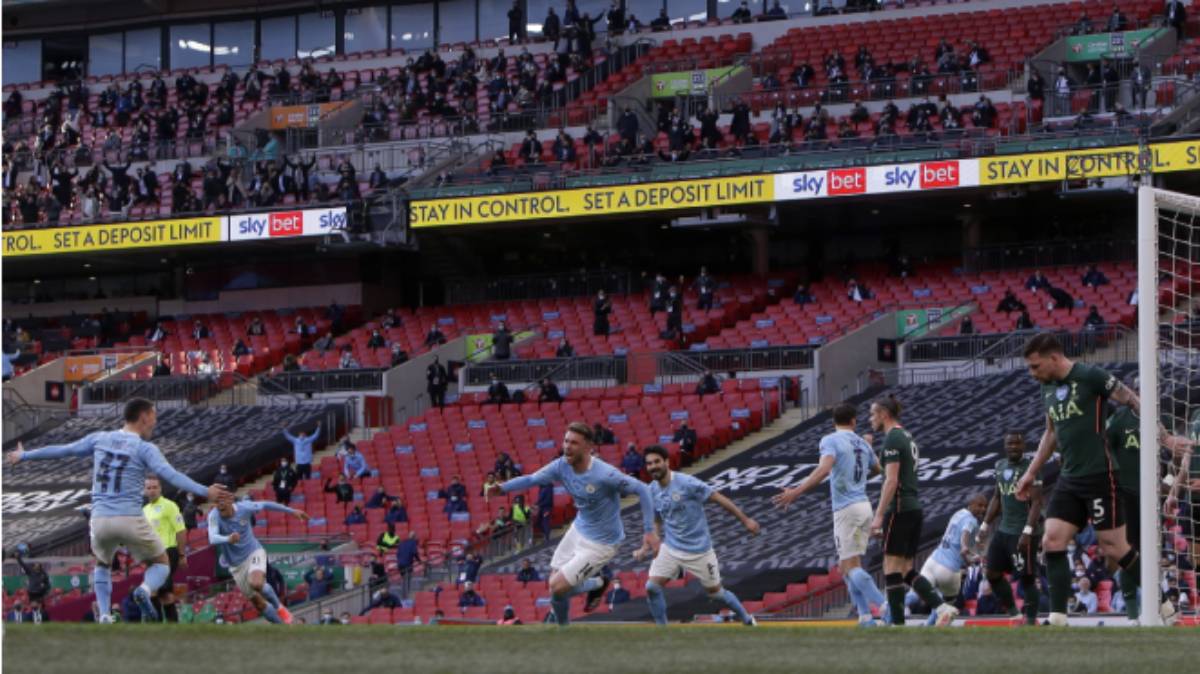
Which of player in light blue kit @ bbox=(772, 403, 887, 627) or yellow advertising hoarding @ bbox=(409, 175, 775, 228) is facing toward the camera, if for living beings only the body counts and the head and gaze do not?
the yellow advertising hoarding

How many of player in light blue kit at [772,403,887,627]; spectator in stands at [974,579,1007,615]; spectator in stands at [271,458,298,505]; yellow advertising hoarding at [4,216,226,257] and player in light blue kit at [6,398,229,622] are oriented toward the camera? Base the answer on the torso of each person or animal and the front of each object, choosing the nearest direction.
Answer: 3

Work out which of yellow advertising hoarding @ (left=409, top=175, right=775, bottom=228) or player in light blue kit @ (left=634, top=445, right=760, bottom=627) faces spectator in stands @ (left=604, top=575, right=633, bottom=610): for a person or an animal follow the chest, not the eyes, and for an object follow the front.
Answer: the yellow advertising hoarding

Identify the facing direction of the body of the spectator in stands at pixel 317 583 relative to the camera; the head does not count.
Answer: toward the camera

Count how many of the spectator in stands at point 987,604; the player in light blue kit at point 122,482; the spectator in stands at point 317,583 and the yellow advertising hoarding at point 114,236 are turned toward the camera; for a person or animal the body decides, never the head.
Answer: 3

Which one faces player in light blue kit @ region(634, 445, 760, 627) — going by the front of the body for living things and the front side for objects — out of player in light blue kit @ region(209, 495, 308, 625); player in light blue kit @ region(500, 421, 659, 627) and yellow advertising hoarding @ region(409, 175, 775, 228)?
the yellow advertising hoarding

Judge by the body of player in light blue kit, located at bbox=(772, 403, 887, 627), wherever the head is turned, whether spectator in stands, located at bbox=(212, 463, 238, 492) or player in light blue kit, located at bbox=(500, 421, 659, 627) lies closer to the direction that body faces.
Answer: the spectator in stands

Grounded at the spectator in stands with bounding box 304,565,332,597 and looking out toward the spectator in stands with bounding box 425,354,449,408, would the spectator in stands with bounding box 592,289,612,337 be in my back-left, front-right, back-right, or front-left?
front-right

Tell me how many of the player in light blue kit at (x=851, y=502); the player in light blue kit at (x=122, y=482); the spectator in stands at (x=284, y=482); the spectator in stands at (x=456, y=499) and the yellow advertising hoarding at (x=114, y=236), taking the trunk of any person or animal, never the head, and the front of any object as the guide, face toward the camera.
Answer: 3

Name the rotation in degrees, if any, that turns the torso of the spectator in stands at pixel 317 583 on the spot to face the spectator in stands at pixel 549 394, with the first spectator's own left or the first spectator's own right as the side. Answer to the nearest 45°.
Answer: approximately 135° to the first spectator's own left

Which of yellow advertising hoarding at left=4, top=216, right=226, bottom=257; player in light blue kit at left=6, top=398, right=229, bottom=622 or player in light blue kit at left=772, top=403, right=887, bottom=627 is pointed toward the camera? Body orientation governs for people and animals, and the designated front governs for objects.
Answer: the yellow advertising hoarding

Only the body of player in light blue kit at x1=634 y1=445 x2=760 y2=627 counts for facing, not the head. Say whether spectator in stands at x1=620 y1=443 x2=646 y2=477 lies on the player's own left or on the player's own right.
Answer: on the player's own right

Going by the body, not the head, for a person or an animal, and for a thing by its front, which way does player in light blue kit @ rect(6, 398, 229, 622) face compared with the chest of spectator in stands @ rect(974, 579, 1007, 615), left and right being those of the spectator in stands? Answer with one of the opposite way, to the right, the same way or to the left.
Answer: the opposite way

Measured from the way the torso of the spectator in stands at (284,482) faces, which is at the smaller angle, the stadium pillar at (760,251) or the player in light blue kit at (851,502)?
the player in light blue kit

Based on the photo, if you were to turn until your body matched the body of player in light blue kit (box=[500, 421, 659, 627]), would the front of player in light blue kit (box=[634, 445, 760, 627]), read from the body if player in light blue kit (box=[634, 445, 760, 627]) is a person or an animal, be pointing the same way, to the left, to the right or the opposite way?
the same way

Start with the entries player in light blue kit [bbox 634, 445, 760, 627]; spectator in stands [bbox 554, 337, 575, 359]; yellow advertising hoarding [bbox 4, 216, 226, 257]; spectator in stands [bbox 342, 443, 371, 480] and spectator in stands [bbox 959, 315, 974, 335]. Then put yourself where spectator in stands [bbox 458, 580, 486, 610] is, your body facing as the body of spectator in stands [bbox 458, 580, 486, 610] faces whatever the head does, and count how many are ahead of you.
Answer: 1

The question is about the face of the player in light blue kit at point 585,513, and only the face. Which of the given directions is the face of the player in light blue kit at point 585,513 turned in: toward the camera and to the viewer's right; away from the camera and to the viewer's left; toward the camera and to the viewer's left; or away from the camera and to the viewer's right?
toward the camera and to the viewer's left

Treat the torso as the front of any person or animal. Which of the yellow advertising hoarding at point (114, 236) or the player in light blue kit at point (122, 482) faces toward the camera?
the yellow advertising hoarding

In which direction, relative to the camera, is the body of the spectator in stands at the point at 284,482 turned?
toward the camera

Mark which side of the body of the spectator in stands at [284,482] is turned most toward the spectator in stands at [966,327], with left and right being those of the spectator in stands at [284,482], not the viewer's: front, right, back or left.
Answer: left

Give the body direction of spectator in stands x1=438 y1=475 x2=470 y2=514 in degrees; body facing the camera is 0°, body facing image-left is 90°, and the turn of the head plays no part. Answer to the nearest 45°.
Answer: approximately 0°
